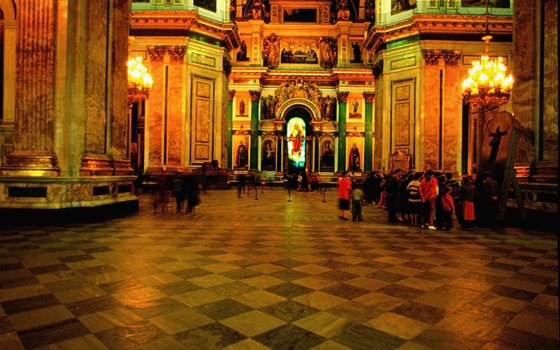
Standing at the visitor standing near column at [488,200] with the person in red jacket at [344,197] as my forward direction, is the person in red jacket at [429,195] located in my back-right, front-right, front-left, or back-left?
front-left

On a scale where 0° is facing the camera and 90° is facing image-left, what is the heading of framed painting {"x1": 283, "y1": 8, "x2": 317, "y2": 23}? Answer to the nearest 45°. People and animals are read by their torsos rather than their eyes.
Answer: approximately 0°

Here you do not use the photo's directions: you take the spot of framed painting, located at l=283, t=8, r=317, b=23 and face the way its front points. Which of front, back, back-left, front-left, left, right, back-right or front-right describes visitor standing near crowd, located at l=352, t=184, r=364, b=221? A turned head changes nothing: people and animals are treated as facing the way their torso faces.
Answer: front

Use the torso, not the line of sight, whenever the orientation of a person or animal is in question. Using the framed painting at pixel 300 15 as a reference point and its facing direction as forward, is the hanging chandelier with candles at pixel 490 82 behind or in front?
in front

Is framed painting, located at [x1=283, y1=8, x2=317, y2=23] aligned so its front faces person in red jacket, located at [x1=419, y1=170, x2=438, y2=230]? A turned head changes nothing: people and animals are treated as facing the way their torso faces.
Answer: yes

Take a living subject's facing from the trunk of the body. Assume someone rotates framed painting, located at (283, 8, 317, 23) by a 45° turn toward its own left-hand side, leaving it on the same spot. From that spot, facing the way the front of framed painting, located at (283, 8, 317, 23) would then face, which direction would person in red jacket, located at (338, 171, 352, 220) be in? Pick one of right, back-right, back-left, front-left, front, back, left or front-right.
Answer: front-right

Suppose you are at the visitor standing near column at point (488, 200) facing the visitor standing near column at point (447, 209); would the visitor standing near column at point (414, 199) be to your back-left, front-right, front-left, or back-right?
front-right

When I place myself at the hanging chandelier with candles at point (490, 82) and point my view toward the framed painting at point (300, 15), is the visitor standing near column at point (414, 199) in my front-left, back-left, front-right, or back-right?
back-left

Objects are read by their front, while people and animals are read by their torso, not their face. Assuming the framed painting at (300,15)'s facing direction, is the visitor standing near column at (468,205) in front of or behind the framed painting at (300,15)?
in front

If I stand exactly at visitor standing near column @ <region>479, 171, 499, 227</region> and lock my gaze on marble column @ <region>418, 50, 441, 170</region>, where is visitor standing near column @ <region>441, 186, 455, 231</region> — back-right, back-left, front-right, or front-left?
back-left

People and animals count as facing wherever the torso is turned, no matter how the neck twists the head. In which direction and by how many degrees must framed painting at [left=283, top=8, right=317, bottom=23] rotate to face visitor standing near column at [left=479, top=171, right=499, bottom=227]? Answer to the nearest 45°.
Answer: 0° — it already faces them

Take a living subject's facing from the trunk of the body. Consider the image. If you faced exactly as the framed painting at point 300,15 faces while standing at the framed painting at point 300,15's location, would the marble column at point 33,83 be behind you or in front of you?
in front
